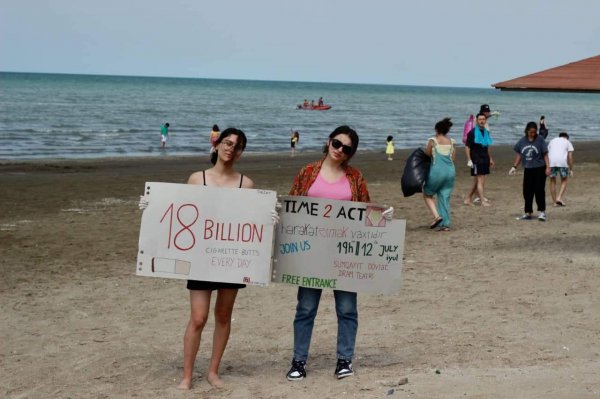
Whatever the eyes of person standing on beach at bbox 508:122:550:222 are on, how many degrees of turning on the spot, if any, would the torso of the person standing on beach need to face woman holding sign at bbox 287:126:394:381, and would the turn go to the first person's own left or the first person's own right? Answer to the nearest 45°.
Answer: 0° — they already face them

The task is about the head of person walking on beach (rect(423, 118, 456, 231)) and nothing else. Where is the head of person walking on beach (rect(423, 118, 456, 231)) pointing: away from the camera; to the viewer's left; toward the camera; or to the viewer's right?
away from the camera

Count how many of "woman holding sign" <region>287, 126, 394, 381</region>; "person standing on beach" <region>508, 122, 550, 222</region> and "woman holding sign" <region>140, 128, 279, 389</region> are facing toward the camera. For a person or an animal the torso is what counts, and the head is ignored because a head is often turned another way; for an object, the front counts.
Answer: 3

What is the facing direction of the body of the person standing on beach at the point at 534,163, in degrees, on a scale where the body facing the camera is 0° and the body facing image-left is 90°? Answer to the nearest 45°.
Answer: approximately 0°

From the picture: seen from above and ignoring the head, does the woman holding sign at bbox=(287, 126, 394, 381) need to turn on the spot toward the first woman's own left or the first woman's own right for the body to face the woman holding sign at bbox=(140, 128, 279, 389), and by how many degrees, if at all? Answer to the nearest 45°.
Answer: approximately 90° to the first woman's own right

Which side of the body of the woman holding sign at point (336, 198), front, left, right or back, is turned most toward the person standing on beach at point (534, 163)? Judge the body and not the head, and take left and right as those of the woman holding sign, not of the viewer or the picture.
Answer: back

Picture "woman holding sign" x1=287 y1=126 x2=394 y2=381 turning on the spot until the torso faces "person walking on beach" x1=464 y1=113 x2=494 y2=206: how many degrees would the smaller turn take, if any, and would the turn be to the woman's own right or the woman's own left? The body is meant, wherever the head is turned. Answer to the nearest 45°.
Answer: approximately 180°

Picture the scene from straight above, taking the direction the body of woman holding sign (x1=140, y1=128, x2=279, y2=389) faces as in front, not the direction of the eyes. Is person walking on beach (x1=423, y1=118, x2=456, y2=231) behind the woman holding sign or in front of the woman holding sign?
behind

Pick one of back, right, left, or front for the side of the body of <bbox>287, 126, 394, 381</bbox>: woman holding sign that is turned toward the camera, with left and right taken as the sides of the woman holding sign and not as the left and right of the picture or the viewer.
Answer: front

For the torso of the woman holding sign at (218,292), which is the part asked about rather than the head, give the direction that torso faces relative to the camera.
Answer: toward the camera

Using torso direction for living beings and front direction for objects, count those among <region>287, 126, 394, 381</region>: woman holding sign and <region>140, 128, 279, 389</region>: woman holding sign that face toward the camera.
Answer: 2
